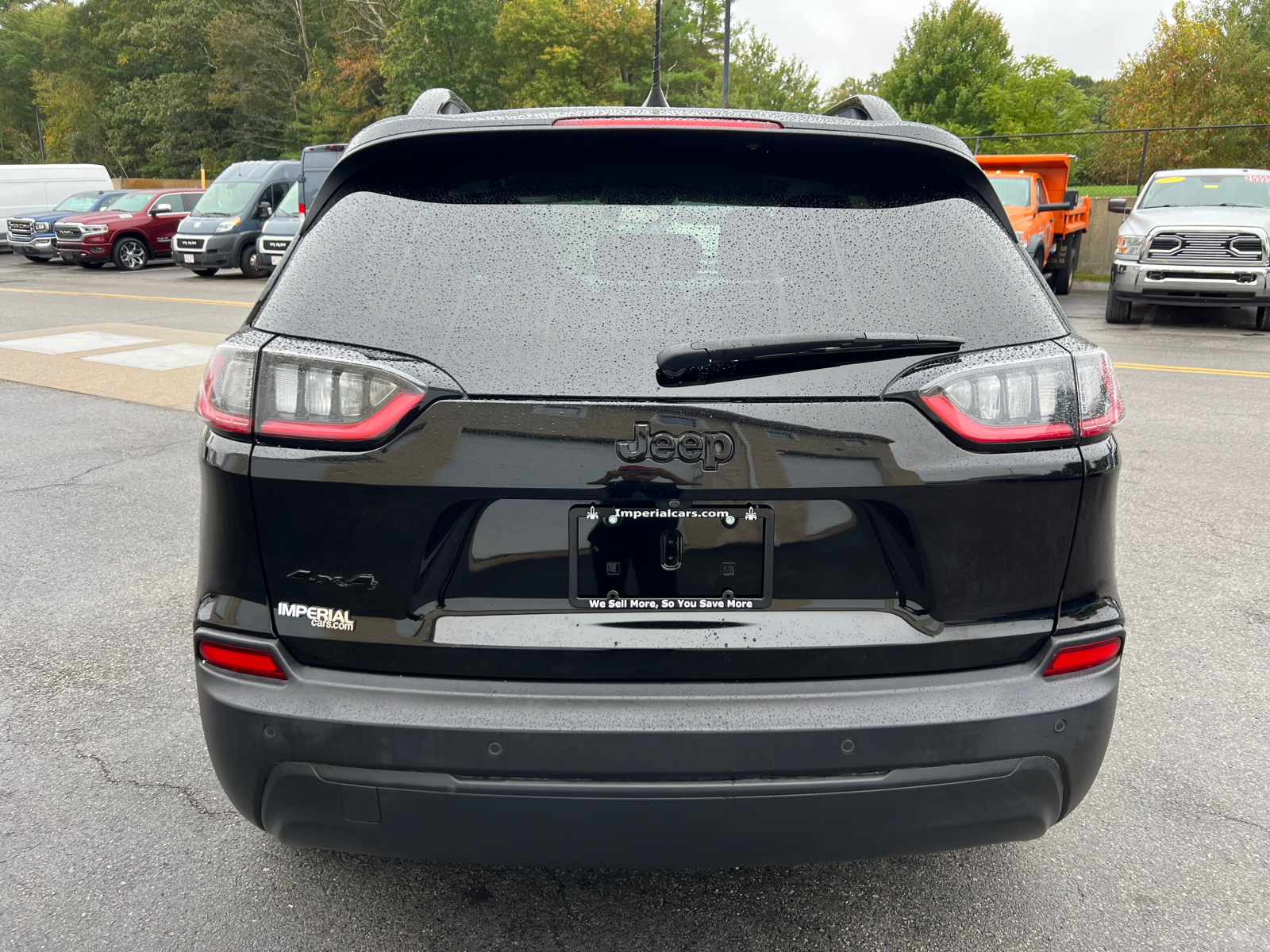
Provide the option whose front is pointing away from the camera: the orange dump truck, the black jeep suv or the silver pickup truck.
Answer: the black jeep suv

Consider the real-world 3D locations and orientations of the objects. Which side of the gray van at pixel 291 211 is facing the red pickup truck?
right

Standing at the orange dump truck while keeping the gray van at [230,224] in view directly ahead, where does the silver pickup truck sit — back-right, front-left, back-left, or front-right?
back-left

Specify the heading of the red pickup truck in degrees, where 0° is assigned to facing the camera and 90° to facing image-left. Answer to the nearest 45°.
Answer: approximately 45°

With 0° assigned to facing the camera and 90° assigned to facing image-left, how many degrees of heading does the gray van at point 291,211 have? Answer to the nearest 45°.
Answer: approximately 45°

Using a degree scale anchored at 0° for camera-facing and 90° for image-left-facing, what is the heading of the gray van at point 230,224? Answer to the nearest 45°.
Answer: approximately 45°

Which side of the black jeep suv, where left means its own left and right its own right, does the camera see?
back

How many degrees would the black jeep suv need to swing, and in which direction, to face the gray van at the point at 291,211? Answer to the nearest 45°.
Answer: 0° — it already faces it

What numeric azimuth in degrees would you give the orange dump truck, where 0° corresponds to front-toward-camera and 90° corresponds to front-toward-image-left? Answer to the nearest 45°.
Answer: approximately 45°

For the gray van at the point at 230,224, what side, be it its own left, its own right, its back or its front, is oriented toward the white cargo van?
right

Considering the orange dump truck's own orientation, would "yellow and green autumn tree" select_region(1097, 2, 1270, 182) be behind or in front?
behind

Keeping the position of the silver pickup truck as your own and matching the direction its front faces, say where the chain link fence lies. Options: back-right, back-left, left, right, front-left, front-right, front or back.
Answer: back

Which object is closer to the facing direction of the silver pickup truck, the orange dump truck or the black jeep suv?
the black jeep suv
